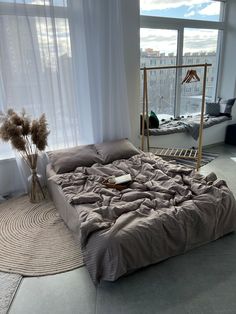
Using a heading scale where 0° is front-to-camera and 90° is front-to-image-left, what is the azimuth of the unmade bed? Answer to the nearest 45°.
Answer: approximately 315°

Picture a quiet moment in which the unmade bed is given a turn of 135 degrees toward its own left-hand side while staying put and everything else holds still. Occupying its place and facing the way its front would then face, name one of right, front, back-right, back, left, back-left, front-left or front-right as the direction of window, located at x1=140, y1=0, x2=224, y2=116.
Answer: front

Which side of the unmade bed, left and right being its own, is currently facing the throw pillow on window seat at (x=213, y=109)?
left

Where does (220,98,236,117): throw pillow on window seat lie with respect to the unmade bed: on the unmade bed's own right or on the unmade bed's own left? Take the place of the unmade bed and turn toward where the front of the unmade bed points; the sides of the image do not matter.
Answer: on the unmade bed's own left

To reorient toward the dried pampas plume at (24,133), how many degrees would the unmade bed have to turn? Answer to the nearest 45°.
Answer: approximately 180°

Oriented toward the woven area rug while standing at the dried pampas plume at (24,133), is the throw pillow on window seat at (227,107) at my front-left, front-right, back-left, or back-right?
back-left

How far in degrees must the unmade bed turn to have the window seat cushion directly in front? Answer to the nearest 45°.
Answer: approximately 135° to its left

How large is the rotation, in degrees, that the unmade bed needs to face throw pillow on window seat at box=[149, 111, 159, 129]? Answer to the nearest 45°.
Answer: approximately 135° to its left

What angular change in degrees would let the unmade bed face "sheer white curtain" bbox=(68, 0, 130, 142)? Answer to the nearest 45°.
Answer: approximately 135° to its left

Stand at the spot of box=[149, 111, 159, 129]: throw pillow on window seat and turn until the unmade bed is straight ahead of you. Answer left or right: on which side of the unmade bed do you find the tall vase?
right
